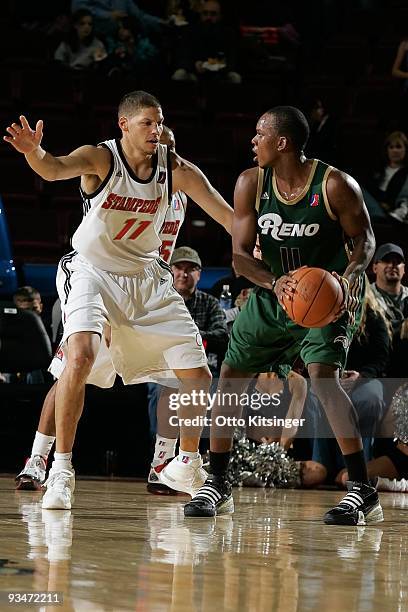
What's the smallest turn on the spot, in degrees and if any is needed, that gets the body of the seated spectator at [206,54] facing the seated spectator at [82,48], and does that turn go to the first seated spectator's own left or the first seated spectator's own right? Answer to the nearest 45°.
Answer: approximately 90° to the first seated spectator's own right

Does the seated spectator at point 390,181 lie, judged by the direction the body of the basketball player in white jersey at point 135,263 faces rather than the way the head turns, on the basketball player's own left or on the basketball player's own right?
on the basketball player's own left

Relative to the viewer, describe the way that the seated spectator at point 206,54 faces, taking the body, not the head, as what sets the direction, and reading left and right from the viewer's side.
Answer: facing the viewer

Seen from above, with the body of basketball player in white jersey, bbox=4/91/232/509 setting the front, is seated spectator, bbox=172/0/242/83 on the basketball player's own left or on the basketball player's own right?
on the basketball player's own left

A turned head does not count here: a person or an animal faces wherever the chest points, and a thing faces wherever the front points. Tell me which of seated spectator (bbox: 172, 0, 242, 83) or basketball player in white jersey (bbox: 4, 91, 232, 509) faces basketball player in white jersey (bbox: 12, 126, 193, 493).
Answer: the seated spectator

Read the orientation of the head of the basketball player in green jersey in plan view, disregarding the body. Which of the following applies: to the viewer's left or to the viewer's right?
to the viewer's left

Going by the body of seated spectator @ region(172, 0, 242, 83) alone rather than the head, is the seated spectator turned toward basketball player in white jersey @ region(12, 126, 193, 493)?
yes

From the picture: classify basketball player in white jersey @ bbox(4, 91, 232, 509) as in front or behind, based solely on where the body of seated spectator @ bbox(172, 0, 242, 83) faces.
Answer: in front

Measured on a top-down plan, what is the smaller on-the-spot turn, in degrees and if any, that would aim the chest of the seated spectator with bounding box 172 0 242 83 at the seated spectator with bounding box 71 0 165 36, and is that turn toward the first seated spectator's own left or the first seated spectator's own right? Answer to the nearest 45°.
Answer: approximately 135° to the first seated spectator's own right

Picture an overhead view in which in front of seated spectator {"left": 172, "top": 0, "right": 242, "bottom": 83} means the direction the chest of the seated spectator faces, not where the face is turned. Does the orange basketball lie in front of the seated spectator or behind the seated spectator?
in front

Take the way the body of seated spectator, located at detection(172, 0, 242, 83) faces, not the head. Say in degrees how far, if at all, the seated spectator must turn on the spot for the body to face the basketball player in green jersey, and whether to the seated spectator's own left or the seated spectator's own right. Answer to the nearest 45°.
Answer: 0° — they already face them

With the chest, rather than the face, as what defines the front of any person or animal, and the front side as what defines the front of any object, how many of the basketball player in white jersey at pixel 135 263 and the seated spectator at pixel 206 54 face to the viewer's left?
0
